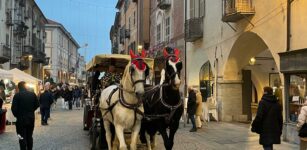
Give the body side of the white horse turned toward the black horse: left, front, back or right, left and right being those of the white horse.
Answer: left

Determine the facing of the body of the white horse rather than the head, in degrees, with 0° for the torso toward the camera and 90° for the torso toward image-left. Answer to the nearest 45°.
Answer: approximately 315°

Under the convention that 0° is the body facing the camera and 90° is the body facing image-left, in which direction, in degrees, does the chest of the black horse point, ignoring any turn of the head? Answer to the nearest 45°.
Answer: approximately 315°

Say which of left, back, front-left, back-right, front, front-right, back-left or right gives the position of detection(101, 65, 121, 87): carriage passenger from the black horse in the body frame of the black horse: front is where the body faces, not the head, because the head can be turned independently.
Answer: back
